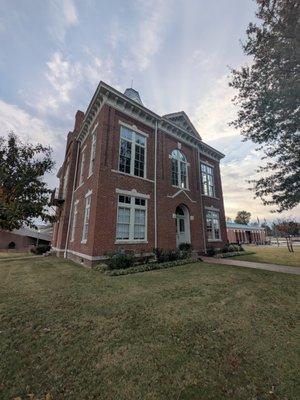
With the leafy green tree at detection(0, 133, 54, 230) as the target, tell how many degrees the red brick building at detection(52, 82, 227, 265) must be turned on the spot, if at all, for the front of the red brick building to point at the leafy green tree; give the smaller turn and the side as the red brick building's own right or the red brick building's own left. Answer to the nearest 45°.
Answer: approximately 90° to the red brick building's own right

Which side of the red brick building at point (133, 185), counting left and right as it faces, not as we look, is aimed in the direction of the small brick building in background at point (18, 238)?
back

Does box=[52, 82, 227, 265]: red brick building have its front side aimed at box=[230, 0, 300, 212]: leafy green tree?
yes

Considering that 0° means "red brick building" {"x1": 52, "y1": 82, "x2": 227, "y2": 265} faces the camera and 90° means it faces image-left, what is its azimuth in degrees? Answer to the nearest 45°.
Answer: approximately 315°
